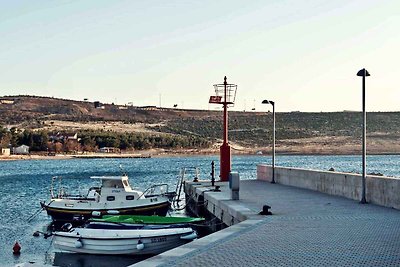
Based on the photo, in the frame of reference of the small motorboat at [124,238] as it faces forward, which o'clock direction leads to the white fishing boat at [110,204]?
The white fishing boat is roughly at 9 o'clock from the small motorboat.

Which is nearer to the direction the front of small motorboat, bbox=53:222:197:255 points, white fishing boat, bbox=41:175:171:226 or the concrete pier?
the concrete pier

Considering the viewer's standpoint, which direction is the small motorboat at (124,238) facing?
facing to the right of the viewer

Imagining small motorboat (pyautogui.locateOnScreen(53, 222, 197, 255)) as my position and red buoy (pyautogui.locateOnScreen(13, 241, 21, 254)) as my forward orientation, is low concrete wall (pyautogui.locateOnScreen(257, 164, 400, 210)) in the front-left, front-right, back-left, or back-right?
back-right
